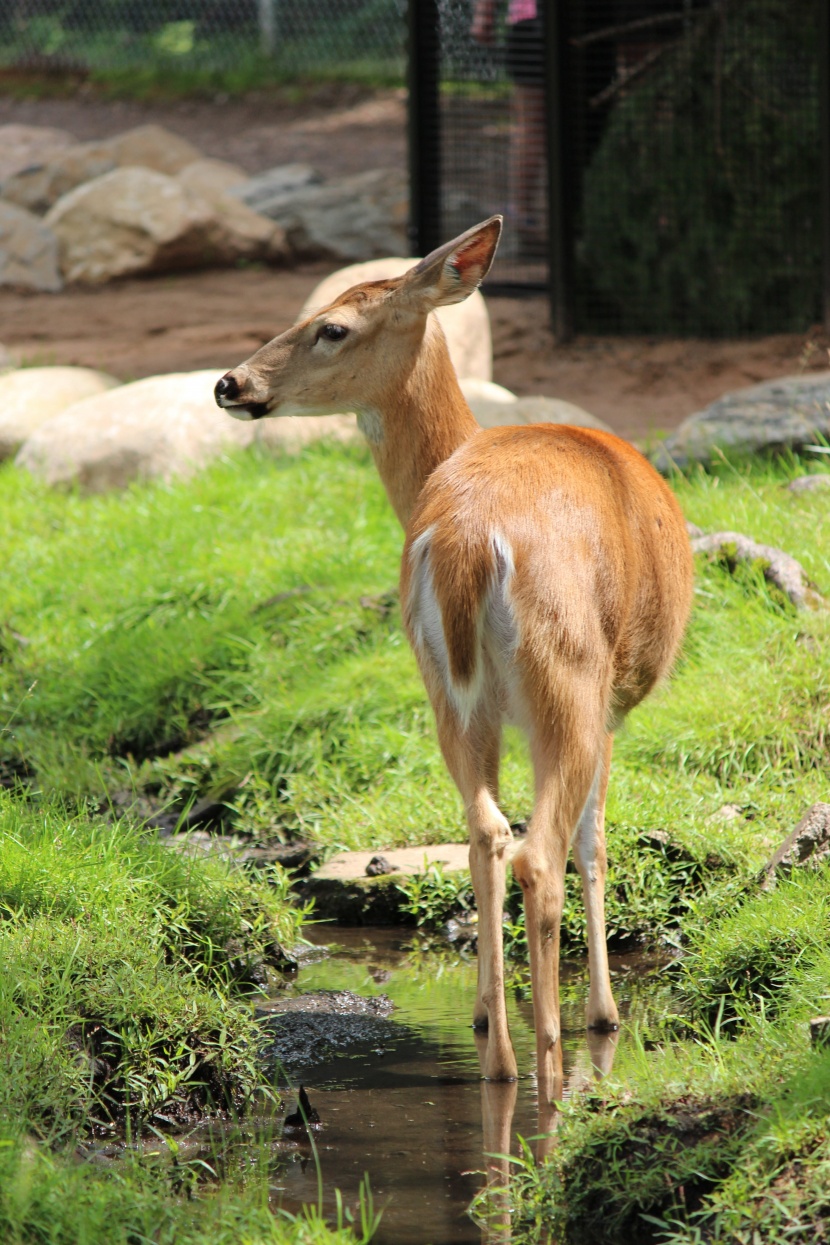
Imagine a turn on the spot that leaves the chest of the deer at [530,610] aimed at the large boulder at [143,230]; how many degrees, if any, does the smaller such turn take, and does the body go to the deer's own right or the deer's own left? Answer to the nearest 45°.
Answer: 0° — it already faces it

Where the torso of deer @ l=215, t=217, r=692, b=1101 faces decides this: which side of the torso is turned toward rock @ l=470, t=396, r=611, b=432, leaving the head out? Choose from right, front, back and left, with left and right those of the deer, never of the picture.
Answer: front

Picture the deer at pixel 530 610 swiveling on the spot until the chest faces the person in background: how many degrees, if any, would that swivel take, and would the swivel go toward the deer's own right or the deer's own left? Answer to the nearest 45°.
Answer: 0° — it already faces them

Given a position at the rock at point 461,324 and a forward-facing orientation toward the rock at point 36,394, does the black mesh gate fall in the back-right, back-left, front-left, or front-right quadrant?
back-right

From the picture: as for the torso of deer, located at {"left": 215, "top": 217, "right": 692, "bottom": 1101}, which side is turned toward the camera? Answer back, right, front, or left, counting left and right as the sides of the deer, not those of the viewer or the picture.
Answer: back

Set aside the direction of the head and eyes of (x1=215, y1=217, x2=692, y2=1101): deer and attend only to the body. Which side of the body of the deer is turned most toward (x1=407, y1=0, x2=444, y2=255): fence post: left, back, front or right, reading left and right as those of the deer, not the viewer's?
front

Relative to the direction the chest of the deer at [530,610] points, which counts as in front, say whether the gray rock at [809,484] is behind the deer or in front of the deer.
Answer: in front

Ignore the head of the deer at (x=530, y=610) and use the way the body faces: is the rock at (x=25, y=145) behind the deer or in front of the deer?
in front

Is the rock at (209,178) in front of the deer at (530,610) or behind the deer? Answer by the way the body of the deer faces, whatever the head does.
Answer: in front
